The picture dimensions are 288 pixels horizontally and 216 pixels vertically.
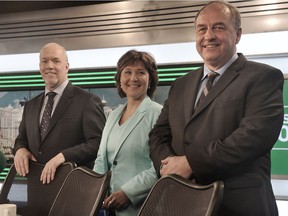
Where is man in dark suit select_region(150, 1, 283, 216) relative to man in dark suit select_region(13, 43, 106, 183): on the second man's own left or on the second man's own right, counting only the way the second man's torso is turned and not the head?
on the second man's own left

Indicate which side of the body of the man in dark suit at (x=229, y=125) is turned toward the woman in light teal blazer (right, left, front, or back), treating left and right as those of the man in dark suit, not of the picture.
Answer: right

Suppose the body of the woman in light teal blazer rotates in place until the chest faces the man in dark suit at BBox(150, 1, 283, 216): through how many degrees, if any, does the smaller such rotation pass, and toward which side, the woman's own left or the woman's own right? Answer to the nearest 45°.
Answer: approximately 90° to the woman's own left

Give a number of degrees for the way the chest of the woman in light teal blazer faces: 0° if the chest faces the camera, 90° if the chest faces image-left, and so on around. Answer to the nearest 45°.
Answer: approximately 45°

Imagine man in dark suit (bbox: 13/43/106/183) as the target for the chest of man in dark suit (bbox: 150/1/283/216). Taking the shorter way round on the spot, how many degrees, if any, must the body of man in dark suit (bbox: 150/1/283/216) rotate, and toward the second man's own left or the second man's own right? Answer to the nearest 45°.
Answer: approximately 90° to the second man's own right

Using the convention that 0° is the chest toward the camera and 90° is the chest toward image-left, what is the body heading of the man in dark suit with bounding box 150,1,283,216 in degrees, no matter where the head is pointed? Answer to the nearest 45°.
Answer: approximately 45°

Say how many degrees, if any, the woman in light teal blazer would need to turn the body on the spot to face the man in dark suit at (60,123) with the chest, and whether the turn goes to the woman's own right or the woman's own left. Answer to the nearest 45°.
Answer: approximately 90° to the woman's own right

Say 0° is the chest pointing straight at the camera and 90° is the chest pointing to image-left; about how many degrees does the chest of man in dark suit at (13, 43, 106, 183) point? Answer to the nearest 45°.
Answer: approximately 45°

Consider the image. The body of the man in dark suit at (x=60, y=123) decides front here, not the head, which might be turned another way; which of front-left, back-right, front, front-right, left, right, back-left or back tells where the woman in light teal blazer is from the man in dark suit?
left
